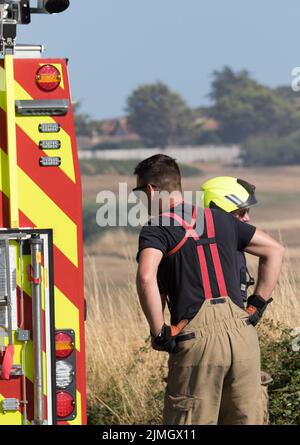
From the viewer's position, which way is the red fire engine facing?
facing away from the viewer

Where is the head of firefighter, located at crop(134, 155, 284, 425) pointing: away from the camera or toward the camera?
away from the camera

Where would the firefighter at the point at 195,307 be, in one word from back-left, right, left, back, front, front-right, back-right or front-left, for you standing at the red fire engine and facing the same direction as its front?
right

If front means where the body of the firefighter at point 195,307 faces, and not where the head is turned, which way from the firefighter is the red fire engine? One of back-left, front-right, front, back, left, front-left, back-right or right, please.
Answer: front-left

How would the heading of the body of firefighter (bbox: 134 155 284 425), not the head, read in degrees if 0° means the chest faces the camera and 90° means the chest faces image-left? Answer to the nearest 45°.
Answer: approximately 135°
